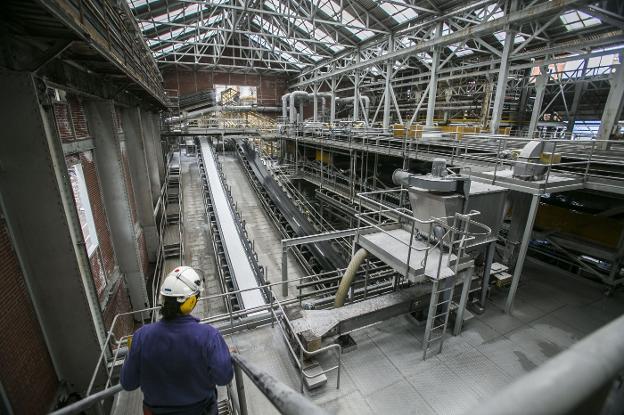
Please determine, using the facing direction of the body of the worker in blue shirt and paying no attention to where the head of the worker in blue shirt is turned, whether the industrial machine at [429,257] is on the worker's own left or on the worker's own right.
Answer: on the worker's own right

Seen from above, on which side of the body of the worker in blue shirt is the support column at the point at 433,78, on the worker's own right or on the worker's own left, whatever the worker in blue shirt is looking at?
on the worker's own right

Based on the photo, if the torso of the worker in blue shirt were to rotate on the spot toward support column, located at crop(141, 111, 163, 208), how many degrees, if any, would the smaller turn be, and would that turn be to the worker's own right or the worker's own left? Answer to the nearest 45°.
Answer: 0° — they already face it

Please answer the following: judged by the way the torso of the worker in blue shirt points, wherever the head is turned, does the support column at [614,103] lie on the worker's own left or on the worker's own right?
on the worker's own right

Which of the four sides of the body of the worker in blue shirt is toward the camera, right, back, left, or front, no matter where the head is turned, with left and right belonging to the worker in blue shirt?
back

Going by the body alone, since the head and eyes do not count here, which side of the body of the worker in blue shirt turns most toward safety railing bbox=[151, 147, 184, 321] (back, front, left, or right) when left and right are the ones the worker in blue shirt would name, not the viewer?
front

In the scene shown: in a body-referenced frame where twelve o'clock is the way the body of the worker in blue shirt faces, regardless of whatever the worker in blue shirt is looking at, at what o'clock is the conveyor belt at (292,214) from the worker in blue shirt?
The conveyor belt is roughly at 1 o'clock from the worker in blue shirt.

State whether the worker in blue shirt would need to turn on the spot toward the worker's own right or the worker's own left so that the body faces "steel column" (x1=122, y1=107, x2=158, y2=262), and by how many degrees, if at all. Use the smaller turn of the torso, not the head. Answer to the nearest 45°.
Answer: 0° — they already face it

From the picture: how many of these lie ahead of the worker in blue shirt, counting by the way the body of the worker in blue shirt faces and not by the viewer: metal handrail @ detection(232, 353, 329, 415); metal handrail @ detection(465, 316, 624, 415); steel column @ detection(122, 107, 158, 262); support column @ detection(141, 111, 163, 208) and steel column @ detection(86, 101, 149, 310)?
3
